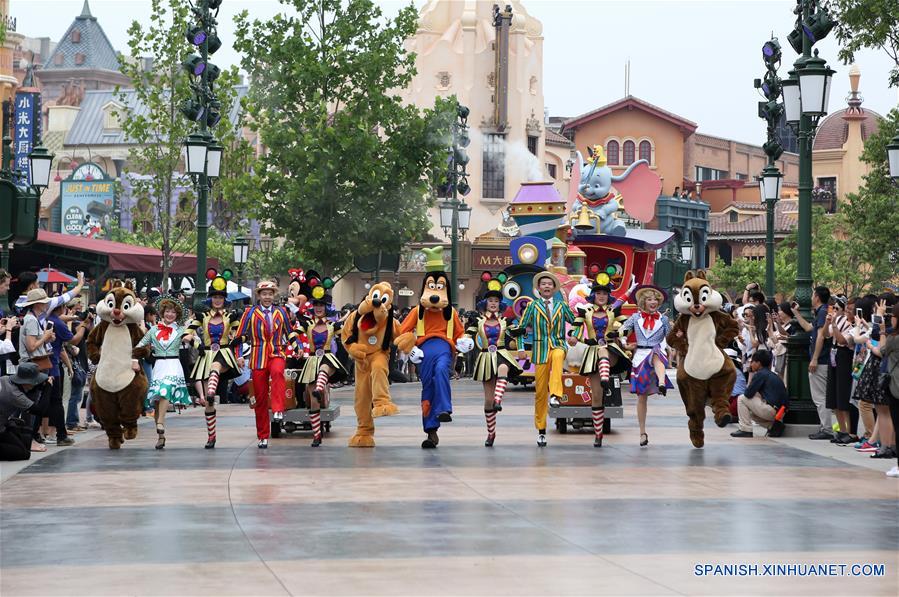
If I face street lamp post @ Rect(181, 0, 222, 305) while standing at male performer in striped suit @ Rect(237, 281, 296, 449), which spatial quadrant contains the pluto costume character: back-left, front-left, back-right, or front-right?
back-right

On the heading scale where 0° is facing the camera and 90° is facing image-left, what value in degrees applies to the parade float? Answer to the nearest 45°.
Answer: approximately 45°

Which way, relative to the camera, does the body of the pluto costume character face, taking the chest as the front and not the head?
toward the camera

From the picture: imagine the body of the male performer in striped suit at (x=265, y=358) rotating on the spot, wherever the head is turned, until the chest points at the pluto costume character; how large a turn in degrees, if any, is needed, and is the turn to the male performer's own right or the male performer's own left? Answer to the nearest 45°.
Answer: approximately 90° to the male performer's own left

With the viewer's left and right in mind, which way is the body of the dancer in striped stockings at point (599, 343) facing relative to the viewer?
facing the viewer

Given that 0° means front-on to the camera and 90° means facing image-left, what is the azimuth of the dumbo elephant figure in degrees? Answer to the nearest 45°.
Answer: approximately 45°

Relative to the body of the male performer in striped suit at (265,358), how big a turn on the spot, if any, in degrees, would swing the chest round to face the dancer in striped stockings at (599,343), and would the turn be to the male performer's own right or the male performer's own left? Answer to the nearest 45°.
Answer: approximately 90° to the male performer's own left

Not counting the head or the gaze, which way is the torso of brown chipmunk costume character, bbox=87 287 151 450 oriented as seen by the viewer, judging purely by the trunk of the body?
toward the camera

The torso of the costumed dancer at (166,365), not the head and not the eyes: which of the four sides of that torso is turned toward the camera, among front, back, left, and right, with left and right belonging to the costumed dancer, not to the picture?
front
